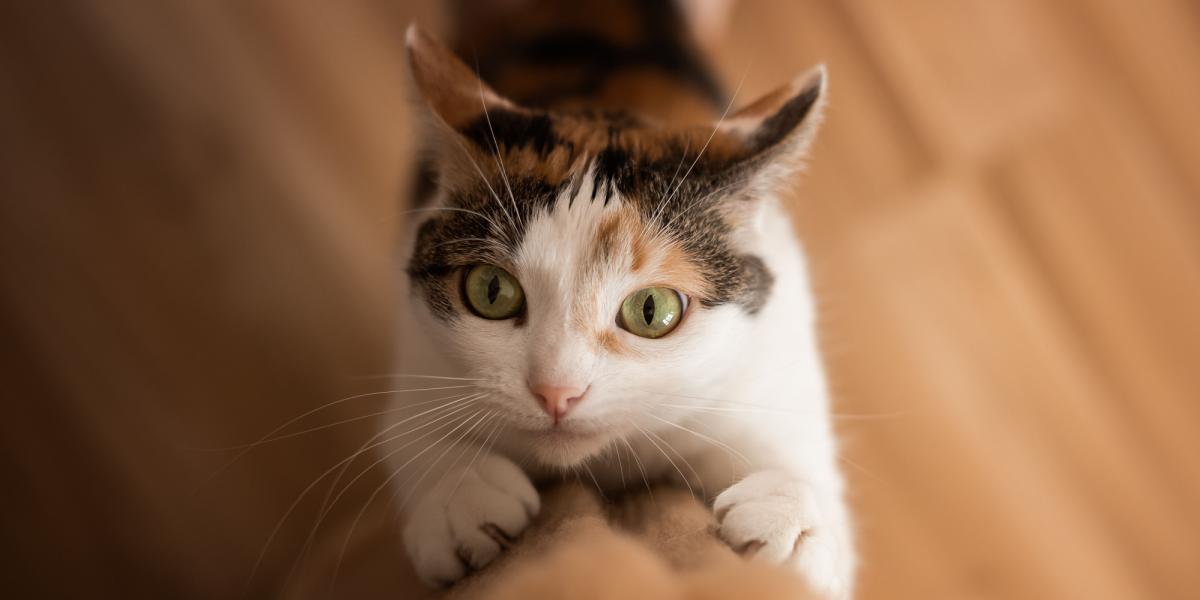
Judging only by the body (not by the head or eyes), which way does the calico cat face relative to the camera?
toward the camera
